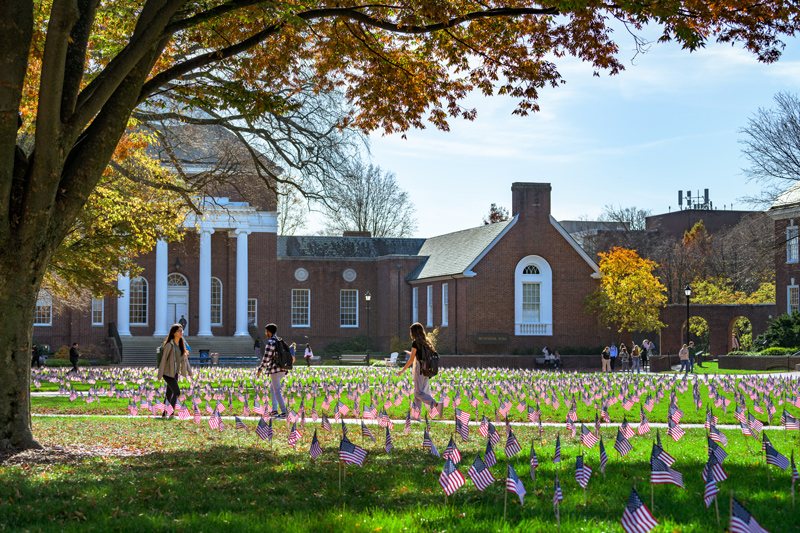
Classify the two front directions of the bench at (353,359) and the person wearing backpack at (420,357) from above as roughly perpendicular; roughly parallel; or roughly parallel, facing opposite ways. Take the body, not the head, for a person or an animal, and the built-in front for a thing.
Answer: roughly perpendicular

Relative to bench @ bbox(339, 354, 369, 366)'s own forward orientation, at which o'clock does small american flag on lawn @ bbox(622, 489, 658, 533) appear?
The small american flag on lawn is roughly at 12 o'clock from the bench.

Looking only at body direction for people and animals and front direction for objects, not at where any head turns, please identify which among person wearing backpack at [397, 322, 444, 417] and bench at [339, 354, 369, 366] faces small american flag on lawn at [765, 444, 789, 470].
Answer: the bench

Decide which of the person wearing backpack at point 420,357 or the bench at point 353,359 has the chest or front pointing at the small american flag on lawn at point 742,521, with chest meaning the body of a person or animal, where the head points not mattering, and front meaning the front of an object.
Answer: the bench

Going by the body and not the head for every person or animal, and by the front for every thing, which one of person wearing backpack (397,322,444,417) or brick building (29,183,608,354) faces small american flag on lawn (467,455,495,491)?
the brick building

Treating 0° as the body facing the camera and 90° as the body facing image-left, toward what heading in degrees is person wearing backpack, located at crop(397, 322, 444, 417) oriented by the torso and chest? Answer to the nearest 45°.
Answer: approximately 90°
